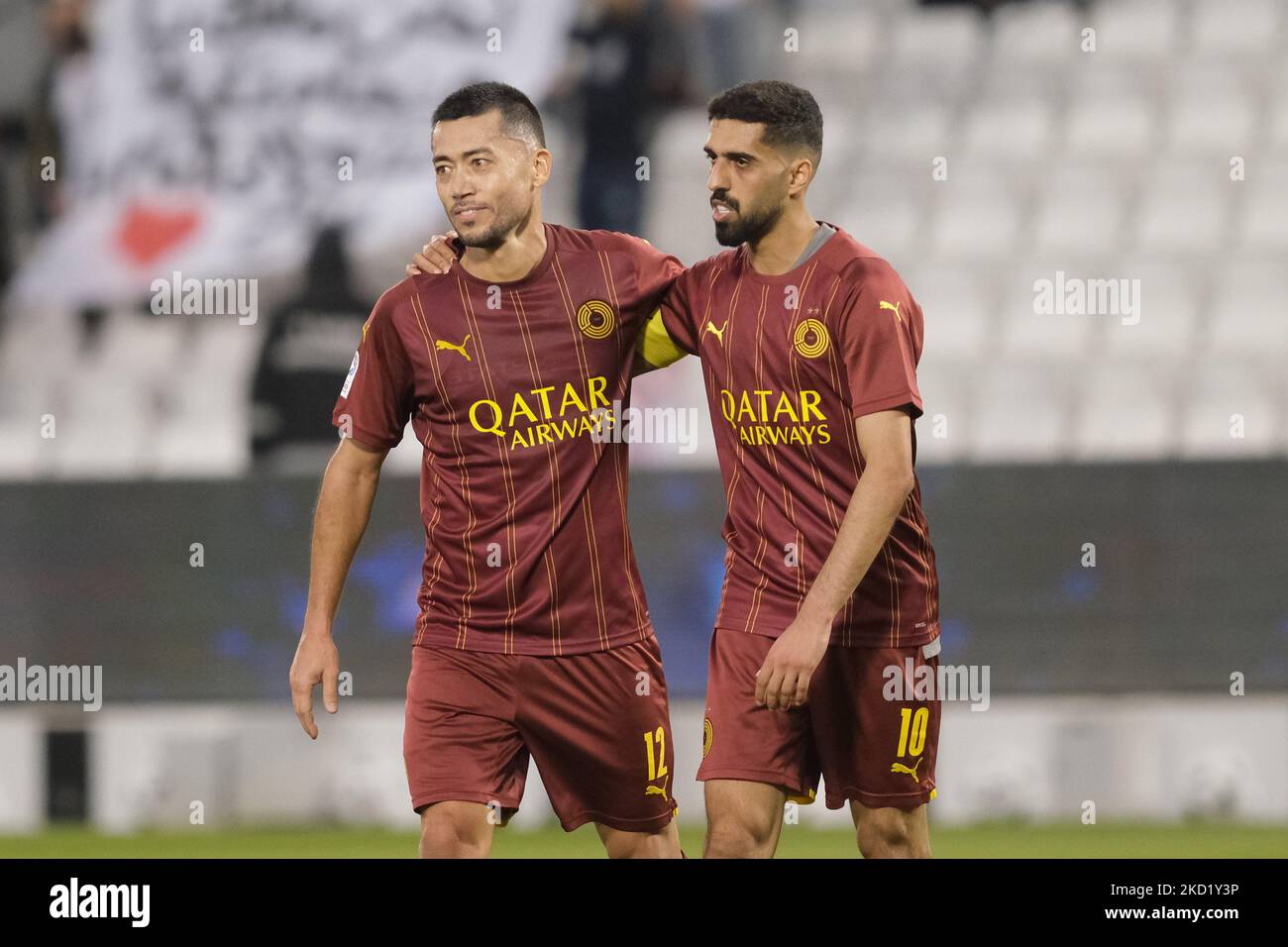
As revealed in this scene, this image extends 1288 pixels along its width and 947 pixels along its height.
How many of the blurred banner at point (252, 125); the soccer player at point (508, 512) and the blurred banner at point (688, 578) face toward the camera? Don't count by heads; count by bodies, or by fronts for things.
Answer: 3

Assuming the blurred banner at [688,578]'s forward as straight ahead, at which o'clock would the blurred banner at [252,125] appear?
the blurred banner at [252,125] is roughly at 4 o'clock from the blurred banner at [688,578].

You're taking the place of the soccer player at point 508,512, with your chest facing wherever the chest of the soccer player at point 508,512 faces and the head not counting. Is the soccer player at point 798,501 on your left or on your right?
on your left

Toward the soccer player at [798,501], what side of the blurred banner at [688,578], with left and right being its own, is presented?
front

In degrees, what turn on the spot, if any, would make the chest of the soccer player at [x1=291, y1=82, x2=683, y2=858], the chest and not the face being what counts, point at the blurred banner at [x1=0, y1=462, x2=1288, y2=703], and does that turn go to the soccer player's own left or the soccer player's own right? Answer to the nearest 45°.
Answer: approximately 180°

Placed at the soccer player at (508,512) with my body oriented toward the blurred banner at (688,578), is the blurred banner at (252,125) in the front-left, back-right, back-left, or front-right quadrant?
front-left

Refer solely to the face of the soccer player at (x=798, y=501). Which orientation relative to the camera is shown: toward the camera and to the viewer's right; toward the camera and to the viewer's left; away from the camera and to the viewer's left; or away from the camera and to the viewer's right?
toward the camera and to the viewer's left

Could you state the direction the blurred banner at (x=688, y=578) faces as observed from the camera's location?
facing the viewer

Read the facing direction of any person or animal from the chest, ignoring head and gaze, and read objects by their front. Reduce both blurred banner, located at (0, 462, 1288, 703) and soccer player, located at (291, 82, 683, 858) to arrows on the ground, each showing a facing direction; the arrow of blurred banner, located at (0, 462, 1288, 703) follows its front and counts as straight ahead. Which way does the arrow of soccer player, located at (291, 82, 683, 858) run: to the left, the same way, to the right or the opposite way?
the same way

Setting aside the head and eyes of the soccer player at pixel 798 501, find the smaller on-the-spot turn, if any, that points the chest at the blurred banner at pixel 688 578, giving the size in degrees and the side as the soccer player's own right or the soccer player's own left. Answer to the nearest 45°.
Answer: approximately 135° to the soccer player's own right

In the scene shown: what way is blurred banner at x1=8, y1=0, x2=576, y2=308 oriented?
toward the camera

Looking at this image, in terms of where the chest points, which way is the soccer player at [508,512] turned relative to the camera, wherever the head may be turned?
toward the camera

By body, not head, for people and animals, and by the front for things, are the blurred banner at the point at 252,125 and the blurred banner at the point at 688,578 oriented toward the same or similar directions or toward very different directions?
same or similar directions
